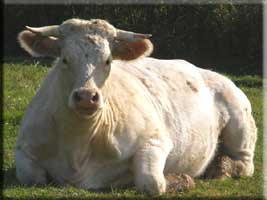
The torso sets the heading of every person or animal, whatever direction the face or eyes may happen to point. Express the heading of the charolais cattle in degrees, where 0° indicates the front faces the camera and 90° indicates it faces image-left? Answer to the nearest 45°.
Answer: approximately 45°
